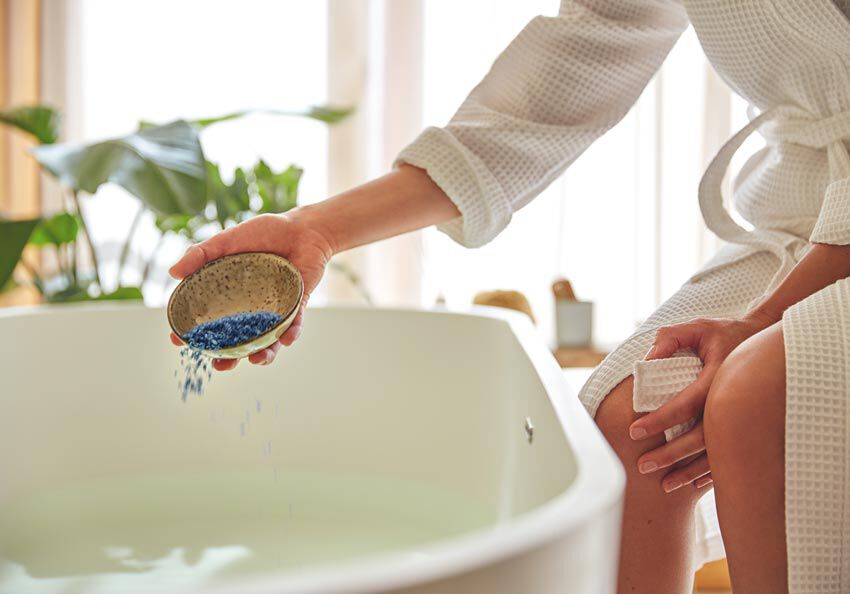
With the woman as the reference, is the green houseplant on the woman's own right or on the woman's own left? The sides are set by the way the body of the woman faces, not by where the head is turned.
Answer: on the woman's own right

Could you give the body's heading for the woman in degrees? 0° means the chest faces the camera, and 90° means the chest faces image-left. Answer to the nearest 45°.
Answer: approximately 45°
